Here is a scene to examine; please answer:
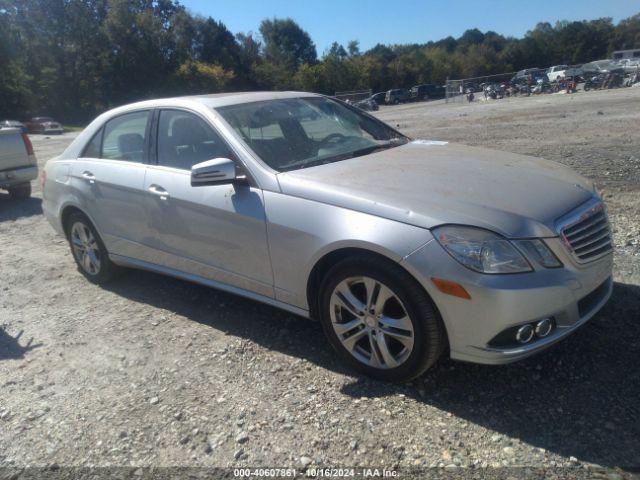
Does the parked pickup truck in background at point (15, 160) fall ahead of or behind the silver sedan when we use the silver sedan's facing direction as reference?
behind

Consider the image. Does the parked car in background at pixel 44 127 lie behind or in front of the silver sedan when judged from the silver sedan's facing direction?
behind

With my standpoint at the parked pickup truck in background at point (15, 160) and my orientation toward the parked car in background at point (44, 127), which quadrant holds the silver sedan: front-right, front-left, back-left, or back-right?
back-right

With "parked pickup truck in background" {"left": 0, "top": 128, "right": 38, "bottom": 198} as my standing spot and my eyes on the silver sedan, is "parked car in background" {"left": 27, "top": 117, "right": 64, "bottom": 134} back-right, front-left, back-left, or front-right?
back-left

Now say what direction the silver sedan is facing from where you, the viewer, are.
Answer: facing the viewer and to the right of the viewer
